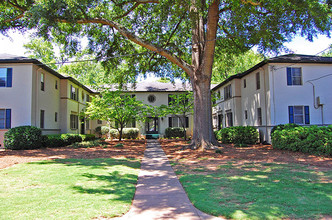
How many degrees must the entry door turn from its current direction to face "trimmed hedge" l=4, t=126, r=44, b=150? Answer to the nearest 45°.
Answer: approximately 45° to its right

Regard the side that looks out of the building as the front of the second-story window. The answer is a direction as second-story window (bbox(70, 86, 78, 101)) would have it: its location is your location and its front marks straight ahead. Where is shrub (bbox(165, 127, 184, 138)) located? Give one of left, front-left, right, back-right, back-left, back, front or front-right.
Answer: front-left

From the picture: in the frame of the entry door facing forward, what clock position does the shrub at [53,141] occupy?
The shrub is roughly at 1 o'clock from the entry door.

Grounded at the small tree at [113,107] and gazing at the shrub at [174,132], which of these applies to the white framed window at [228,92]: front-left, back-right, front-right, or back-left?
front-right

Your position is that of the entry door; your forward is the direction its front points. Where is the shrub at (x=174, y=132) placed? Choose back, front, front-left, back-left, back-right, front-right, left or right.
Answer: front-left

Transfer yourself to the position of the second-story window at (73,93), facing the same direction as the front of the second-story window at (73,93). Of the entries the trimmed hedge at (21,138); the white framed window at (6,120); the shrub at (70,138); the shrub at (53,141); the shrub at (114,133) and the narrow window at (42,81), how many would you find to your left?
1

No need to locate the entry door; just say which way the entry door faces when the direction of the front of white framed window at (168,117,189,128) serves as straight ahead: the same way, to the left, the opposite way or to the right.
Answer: the same way

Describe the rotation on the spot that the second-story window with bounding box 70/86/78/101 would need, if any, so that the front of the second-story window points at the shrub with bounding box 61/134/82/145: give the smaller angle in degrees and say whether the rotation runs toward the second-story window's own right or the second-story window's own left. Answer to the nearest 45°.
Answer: approximately 45° to the second-story window's own right

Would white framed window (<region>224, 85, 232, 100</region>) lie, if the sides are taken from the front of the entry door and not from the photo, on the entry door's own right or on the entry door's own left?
on the entry door's own left

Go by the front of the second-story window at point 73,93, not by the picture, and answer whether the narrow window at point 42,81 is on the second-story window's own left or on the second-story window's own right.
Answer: on the second-story window's own right

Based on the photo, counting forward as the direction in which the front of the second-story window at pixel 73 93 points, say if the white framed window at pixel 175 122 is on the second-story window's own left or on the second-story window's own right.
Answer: on the second-story window's own left

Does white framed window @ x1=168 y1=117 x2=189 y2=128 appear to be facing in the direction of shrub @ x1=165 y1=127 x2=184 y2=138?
yes

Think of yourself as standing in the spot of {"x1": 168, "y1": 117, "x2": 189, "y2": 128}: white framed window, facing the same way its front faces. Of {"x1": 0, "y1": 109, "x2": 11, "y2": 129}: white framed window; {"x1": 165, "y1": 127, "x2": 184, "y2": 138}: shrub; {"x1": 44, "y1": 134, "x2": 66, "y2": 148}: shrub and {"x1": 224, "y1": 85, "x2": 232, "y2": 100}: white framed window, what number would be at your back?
0

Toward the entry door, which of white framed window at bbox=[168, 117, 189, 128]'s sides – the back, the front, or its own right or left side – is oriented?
right

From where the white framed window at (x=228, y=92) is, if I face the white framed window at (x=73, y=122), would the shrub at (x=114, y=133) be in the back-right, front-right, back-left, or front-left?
front-right

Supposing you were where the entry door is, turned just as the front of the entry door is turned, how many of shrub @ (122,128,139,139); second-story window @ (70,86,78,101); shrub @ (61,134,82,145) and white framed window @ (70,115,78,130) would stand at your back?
0

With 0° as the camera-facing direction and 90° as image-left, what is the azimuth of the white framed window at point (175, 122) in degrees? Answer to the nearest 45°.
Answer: approximately 0°

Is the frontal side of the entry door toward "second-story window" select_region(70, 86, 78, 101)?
no

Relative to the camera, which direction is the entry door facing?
toward the camera

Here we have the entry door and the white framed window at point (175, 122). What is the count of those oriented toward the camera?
2

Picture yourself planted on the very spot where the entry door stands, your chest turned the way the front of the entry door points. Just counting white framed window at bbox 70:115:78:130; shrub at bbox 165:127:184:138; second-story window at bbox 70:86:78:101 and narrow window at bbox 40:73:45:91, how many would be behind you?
0
